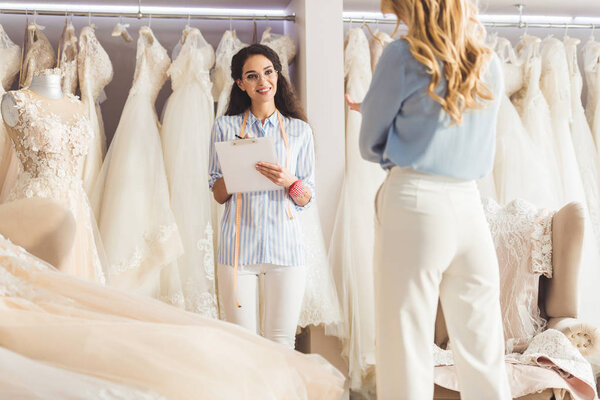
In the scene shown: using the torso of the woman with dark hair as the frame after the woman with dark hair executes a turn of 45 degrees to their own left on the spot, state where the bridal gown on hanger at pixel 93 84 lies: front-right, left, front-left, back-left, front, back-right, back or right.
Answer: back

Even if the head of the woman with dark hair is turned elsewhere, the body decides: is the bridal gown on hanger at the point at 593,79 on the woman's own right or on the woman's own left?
on the woman's own left

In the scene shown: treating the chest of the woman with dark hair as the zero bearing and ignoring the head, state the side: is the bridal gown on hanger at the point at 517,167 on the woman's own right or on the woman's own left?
on the woman's own left

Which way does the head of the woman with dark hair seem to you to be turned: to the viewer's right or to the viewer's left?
to the viewer's right

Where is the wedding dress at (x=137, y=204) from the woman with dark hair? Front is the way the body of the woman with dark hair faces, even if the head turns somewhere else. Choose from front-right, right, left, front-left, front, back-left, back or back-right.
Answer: back-right

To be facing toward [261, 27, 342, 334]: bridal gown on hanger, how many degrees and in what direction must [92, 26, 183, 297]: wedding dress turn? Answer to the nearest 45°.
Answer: approximately 45° to its left

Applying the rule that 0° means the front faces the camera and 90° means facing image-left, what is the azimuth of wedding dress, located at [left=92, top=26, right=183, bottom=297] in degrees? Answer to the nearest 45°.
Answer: approximately 315°

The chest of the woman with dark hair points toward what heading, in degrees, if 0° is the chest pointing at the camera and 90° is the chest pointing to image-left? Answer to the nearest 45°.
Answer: approximately 0°

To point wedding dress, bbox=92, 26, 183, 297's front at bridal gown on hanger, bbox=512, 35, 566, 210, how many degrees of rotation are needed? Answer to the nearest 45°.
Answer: approximately 45° to its left

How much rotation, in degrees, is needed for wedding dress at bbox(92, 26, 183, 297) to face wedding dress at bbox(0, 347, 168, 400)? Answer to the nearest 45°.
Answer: approximately 45° to its right
